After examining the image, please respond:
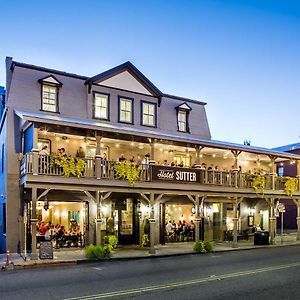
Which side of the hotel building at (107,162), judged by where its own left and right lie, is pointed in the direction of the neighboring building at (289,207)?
left

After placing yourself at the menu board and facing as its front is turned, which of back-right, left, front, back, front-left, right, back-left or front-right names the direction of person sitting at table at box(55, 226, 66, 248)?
back

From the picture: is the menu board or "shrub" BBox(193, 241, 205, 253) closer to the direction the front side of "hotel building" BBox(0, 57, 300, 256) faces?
the shrub

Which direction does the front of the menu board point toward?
toward the camera

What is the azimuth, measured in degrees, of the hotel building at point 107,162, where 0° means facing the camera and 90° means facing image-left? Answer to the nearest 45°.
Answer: approximately 315°

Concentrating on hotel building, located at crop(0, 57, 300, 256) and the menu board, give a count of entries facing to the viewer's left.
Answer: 0
